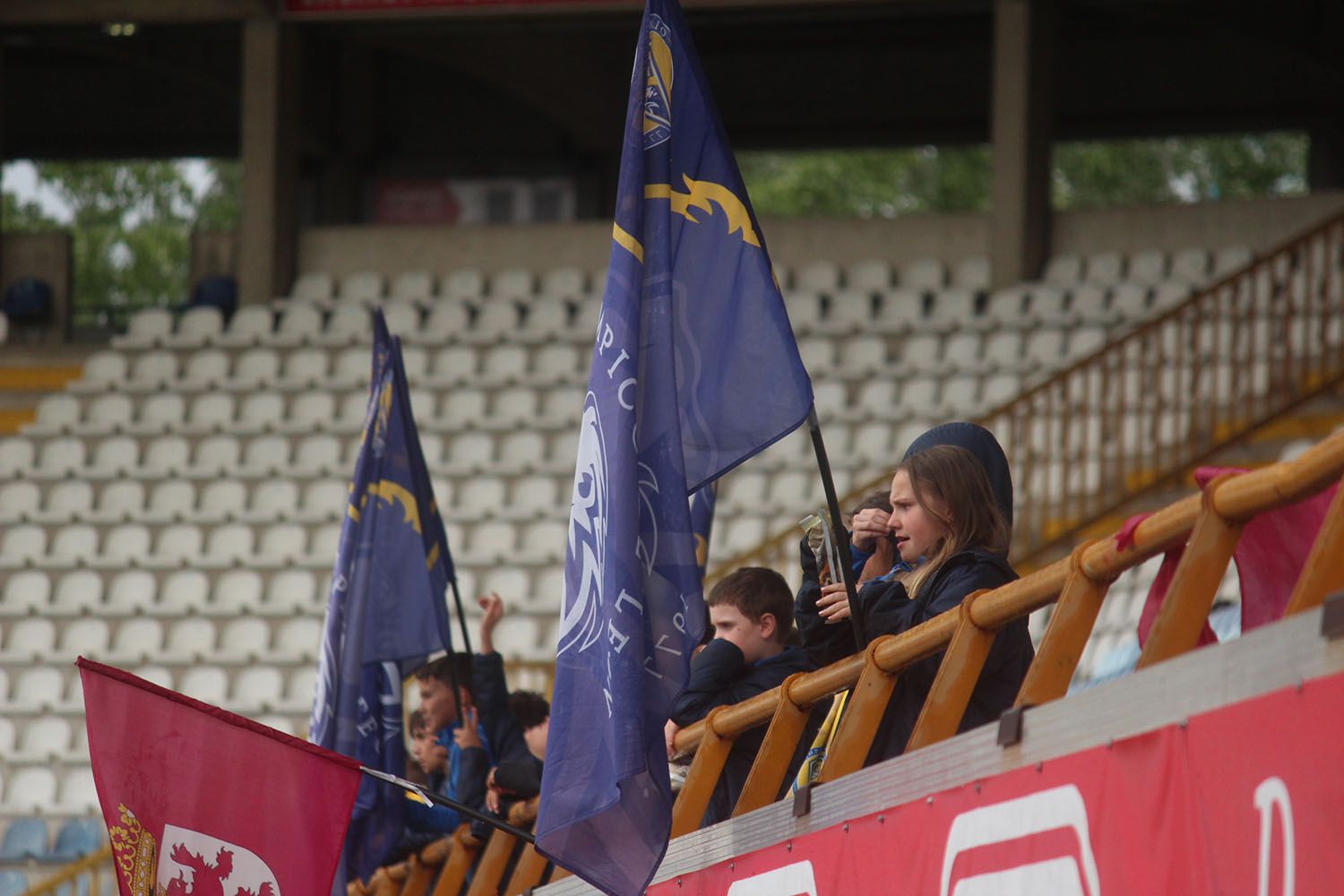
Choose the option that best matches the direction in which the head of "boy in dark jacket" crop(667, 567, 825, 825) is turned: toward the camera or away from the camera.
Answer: toward the camera

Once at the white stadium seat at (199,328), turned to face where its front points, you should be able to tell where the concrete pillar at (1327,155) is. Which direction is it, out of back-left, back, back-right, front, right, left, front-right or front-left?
back-left

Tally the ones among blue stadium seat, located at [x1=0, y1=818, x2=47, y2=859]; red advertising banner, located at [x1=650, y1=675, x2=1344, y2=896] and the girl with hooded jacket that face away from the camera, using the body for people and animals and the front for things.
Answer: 0

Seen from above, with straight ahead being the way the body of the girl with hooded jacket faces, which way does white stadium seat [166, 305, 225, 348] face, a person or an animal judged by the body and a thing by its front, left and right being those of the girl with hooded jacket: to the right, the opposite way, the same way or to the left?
to the left

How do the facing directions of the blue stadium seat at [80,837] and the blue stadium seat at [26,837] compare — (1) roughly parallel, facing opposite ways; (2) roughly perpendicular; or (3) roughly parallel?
roughly parallel

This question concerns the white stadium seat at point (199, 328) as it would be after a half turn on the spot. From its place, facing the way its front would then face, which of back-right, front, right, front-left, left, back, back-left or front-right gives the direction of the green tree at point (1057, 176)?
front

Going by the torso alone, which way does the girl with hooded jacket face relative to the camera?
to the viewer's left

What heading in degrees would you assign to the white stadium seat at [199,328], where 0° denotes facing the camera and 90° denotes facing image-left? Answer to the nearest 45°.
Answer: approximately 45°

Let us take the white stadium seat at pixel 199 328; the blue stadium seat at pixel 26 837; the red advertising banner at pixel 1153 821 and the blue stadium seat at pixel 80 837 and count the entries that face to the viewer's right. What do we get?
0

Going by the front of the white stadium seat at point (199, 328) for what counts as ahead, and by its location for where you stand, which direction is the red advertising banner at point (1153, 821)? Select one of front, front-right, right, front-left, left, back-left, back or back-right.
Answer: front-left

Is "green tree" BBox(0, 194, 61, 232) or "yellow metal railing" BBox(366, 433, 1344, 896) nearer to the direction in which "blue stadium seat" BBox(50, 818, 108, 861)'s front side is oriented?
the yellow metal railing

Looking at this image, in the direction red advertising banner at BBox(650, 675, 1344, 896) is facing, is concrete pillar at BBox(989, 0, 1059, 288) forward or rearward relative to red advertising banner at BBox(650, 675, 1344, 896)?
rearward

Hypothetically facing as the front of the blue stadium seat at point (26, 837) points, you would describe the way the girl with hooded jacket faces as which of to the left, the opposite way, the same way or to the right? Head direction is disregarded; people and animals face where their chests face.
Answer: to the right

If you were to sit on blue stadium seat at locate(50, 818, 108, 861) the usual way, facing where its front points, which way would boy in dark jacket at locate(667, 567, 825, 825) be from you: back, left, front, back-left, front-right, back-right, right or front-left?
front-left

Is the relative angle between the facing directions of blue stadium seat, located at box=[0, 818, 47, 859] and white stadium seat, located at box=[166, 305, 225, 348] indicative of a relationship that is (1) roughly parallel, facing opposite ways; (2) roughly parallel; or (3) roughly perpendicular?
roughly parallel

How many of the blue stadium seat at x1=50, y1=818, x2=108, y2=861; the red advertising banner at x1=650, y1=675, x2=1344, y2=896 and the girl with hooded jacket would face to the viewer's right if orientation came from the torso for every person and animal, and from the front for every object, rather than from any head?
0

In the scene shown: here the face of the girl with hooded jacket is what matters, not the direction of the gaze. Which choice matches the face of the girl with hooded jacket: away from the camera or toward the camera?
toward the camera

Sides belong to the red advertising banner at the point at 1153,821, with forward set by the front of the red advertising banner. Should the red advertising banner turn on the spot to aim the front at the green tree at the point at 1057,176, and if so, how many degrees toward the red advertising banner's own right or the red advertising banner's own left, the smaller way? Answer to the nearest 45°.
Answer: approximately 135° to the red advertising banner's own right

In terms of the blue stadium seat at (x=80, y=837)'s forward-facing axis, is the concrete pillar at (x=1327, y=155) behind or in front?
behind
